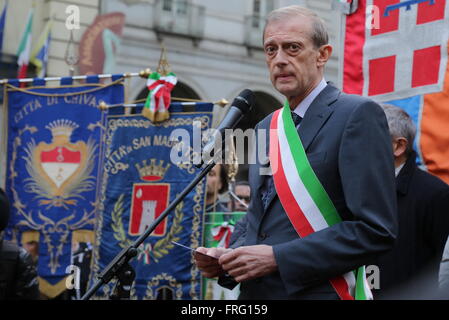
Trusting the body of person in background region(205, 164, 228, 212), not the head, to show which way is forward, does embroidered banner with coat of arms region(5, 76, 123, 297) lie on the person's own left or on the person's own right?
on the person's own right

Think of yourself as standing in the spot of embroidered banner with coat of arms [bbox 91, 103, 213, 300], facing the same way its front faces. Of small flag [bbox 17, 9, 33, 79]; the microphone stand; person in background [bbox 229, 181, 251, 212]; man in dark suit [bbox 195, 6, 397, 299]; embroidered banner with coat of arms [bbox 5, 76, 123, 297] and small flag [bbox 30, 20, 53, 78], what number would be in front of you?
2

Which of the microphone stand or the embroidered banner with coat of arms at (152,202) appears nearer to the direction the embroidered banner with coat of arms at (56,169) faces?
the microphone stand

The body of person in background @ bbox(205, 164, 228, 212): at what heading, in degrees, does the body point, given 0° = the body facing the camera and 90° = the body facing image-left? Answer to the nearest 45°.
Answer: approximately 45°

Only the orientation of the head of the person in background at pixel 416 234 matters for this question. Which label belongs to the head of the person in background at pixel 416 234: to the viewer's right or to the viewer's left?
to the viewer's left

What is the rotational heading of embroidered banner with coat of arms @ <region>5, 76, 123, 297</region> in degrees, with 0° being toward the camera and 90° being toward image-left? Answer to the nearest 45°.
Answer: approximately 0°

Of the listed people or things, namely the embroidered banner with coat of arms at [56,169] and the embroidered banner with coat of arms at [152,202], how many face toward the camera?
2

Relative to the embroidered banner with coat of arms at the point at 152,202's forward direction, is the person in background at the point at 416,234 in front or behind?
in front

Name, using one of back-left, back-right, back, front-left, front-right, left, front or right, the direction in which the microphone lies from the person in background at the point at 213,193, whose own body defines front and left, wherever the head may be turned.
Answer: front-left

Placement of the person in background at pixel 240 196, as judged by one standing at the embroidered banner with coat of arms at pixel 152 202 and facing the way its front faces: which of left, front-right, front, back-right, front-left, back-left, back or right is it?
back-left
